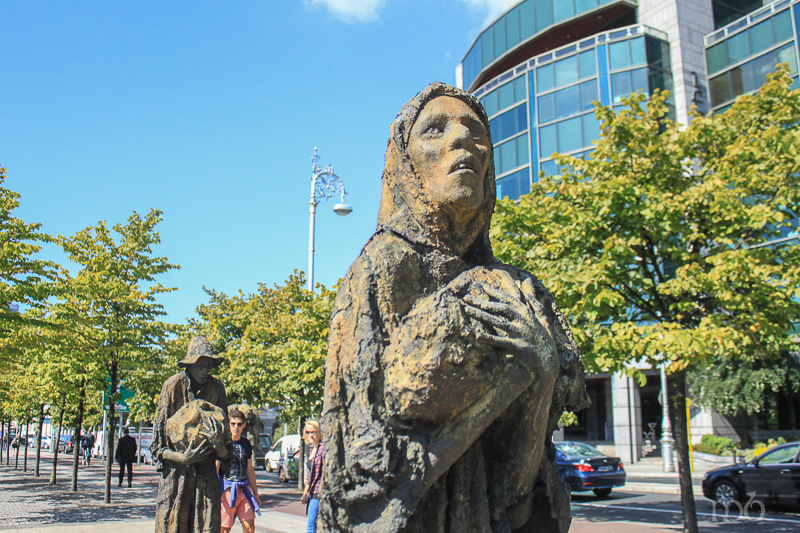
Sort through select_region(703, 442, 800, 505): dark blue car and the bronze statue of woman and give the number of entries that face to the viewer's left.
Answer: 1

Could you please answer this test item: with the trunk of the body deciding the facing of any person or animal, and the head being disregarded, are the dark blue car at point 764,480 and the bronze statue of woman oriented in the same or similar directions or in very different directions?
very different directions

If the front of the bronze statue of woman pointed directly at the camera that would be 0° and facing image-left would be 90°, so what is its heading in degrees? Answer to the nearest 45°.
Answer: approximately 315°

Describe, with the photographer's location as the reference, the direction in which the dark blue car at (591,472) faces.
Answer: facing away from the viewer and to the left of the viewer

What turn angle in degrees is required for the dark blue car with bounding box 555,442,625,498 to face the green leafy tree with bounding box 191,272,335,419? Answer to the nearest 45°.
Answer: approximately 45° to its left

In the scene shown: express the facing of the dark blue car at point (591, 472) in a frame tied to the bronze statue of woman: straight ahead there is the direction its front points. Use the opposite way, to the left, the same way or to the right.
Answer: the opposite way

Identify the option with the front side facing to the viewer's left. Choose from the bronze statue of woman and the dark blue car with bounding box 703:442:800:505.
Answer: the dark blue car

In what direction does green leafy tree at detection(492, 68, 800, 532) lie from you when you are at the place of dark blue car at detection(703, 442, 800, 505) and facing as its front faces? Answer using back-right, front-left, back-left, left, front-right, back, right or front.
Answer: left

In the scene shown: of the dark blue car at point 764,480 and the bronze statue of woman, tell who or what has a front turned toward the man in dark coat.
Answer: the dark blue car

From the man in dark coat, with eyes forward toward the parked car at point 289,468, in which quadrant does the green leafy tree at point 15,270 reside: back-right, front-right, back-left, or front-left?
back-right

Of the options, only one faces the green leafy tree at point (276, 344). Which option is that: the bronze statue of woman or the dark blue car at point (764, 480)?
the dark blue car

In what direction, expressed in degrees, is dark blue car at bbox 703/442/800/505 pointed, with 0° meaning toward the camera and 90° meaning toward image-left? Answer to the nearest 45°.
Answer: approximately 90°
